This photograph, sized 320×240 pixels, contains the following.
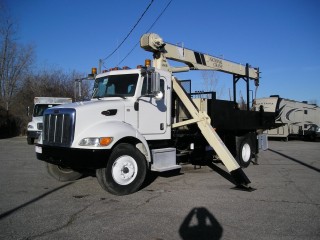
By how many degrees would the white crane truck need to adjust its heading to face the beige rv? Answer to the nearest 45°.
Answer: approximately 180°

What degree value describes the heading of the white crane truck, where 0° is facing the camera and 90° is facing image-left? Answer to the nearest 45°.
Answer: approximately 45°
